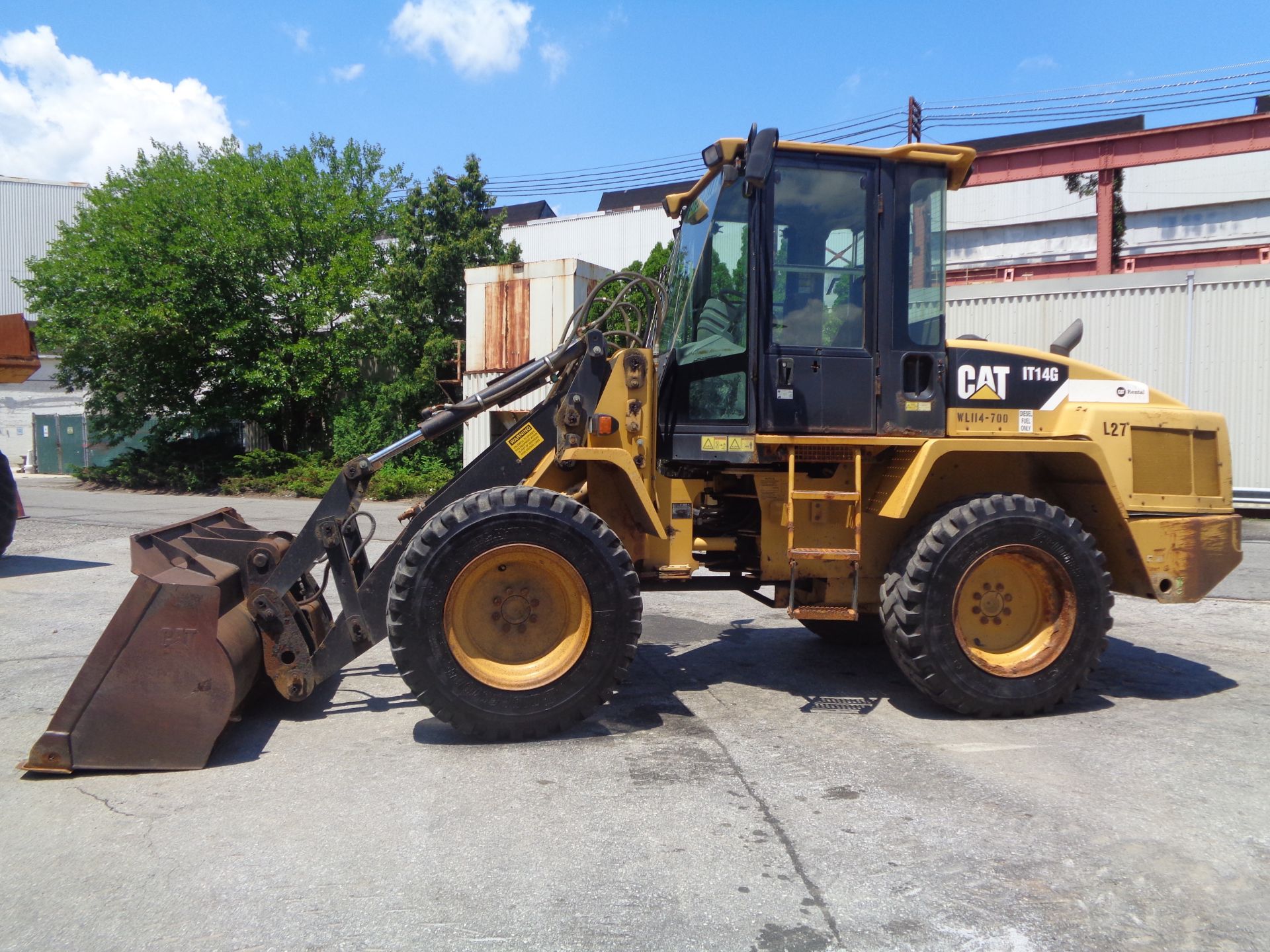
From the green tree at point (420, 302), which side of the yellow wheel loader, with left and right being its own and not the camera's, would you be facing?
right

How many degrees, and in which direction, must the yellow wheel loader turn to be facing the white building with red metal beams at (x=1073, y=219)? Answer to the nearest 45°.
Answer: approximately 135° to its right

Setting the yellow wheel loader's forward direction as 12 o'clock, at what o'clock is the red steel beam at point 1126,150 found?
The red steel beam is roughly at 4 o'clock from the yellow wheel loader.

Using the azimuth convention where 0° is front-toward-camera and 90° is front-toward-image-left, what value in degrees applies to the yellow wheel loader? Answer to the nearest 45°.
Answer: approximately 90°

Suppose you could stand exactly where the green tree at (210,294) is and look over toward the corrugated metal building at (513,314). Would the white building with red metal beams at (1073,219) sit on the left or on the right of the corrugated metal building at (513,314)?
left

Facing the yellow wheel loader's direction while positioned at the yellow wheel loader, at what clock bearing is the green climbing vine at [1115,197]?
The green climbing vine is roughly at 4 o'clock from the yellow wheel loader.

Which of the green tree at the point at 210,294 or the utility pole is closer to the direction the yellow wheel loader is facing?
the green tree

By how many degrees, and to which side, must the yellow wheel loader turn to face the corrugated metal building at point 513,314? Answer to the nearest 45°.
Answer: approximately 90° to its right

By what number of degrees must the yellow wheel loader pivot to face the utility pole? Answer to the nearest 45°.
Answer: approximately 90° to its right

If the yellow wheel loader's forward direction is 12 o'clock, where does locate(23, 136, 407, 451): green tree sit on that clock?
The green tree is roughly at 2 o'clock from the yellow wheel loader.
